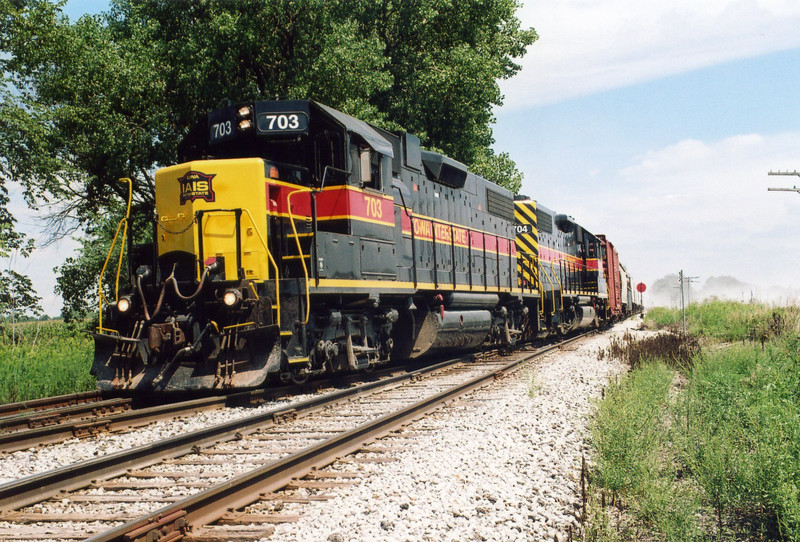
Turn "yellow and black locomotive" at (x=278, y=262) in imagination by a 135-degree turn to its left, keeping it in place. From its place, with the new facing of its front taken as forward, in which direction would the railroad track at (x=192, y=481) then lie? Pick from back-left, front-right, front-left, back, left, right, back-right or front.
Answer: right

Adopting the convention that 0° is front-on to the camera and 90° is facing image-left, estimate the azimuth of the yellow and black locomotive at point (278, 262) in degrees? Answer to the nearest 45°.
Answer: approximately 45°

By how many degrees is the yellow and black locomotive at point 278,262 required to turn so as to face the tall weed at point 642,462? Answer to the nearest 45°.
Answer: approximately 90° to its left

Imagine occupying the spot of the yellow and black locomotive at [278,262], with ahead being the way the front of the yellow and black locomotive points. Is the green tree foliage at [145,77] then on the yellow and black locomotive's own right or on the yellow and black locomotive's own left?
on the yellow and black locomotive's own right
